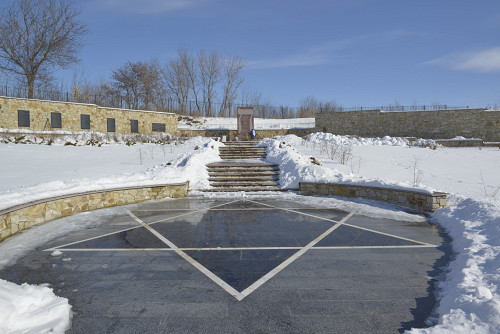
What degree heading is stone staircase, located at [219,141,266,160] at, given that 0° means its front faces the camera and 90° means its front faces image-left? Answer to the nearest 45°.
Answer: approximately 0°

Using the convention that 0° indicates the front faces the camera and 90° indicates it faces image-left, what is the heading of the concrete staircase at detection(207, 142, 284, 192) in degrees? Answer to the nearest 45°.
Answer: approximately 0°

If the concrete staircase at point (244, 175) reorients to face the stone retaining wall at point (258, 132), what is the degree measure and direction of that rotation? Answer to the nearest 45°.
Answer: approximately 180°

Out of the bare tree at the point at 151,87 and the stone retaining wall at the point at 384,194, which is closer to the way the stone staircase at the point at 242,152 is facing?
the stone retaining wall

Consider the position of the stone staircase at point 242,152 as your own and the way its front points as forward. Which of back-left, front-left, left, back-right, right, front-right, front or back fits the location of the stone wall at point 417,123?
back-left

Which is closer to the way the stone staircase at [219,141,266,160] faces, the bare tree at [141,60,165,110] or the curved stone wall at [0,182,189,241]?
the curved stone wall

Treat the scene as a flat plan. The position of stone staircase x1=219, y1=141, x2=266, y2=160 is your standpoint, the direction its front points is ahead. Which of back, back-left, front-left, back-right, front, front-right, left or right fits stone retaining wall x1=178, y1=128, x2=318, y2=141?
back
